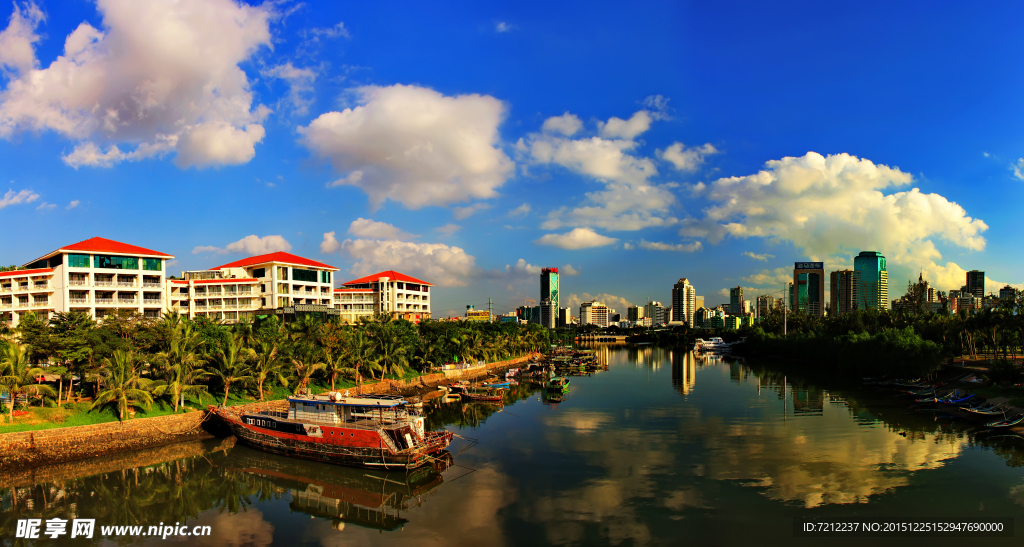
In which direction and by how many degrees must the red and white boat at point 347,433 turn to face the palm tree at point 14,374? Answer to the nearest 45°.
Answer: approximately 45° to its left

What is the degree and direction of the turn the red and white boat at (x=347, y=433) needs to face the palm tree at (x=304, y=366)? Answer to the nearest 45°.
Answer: approximately 45° to its right

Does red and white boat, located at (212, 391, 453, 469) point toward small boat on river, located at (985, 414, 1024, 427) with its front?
no

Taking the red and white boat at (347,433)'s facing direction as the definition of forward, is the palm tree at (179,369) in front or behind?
in front

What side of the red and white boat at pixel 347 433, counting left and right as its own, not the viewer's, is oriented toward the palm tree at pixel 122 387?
front

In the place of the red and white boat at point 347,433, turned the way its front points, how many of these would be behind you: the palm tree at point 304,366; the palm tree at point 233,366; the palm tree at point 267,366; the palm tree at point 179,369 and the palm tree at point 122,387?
0

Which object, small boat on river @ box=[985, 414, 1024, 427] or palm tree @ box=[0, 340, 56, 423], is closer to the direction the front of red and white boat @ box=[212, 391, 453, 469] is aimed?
the palm tree

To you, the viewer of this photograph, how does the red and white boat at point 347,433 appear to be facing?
facing away from the viewer and to the left of the viewer

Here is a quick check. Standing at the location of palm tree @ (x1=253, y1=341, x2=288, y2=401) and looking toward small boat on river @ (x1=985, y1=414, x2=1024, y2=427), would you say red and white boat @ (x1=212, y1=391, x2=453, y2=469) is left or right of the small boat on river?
right
